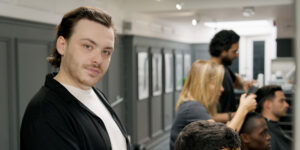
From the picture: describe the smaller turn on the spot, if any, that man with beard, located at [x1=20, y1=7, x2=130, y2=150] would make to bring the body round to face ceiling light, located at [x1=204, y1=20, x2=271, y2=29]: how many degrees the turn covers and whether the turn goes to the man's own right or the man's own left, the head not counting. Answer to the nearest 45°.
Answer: approximately 90° to the man's own left

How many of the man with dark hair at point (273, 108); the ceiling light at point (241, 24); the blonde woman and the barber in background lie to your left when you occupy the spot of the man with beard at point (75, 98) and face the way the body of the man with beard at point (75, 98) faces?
4

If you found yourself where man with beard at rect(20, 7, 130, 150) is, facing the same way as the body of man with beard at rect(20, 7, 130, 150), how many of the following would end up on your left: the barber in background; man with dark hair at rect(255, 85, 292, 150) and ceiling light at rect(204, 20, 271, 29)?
3
